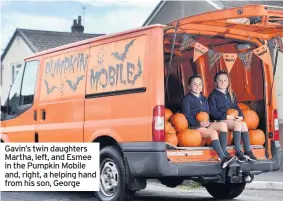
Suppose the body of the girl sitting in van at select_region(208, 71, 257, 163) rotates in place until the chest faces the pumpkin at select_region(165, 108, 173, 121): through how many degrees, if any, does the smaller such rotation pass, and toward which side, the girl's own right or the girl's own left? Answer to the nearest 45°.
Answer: approximately 90° to the girl's own right

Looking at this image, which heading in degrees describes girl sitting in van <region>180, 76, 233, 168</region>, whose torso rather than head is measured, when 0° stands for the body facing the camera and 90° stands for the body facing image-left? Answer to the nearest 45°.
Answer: approximately 315°

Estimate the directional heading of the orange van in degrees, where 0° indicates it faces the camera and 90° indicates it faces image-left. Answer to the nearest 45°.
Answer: approximately 135°

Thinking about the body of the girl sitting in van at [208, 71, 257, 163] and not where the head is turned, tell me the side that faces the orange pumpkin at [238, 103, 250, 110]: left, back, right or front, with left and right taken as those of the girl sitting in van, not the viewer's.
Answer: left

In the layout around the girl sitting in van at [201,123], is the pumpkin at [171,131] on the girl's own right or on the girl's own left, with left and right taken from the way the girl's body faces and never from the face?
on the girl's own right

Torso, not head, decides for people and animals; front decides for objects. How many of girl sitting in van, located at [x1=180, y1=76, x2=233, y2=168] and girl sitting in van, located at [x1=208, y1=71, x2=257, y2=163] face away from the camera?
0
